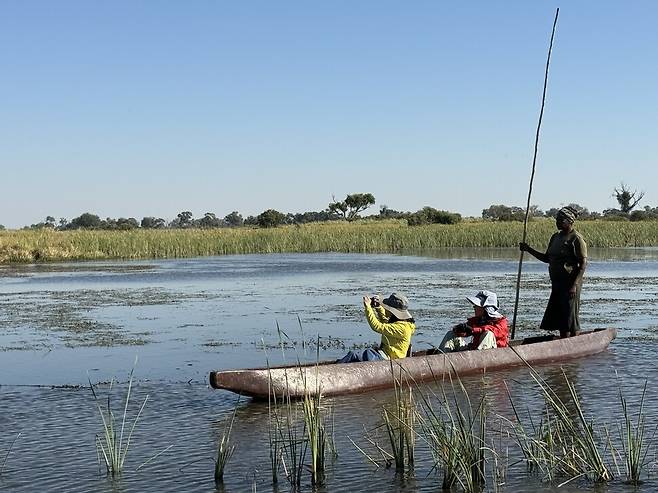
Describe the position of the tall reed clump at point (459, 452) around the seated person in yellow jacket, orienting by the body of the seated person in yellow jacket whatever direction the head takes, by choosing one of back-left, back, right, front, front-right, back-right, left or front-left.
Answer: left

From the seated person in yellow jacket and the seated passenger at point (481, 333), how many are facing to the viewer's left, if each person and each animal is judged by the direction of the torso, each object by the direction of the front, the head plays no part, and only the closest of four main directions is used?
2

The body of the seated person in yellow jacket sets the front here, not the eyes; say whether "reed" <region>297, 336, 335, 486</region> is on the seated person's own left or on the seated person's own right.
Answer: on the seated person's own left

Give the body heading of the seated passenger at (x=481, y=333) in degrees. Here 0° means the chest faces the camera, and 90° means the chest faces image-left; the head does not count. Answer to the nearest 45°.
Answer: approximately 90°

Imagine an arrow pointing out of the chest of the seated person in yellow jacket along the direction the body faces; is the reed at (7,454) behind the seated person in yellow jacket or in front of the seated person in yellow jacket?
in front

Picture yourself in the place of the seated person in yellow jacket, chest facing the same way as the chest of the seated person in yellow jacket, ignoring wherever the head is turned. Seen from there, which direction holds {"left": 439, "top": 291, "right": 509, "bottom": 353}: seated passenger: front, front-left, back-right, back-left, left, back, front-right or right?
back-right

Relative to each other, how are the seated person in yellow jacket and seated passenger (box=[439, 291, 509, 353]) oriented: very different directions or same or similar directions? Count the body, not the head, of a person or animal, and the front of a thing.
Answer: same or similar directions

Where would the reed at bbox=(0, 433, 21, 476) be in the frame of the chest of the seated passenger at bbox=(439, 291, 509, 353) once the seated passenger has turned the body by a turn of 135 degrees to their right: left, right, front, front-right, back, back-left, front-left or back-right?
back

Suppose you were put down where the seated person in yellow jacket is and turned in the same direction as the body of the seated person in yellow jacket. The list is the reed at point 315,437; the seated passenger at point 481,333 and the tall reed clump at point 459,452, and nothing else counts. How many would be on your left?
2

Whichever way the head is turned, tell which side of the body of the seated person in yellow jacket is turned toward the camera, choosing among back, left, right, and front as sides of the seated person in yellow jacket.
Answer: left

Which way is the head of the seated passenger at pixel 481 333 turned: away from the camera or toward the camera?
toward the camera
